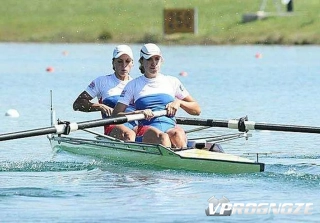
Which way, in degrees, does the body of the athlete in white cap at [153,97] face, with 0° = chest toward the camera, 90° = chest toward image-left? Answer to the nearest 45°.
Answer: approximately 315°

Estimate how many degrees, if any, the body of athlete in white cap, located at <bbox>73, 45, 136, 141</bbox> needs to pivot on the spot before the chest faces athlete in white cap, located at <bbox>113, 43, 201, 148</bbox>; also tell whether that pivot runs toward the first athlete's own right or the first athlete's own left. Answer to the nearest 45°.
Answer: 0° — they already face them

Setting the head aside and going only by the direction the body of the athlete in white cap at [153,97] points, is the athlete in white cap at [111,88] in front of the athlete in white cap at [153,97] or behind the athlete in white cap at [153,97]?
behind

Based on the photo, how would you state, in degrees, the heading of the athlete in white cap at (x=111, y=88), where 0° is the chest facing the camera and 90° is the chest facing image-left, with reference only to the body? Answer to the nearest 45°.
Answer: approximately 315°
